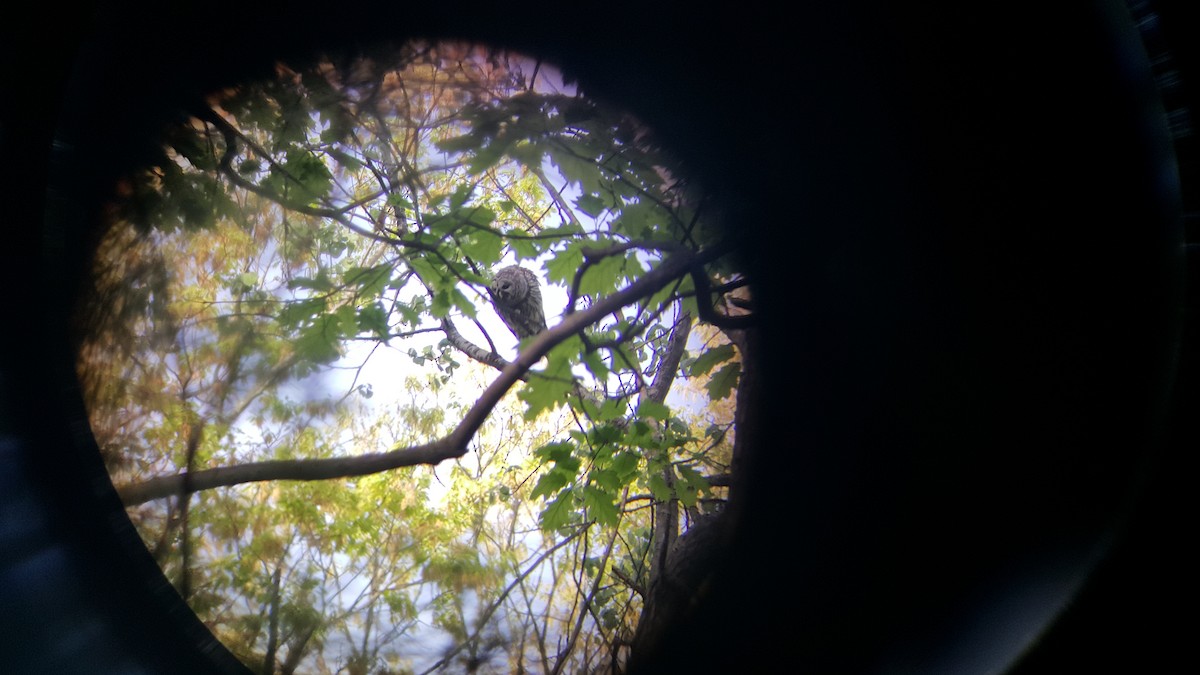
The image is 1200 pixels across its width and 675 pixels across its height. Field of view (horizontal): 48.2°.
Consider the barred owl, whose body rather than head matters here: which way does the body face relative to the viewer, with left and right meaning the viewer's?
facing the viewer and to the left of the viewer
